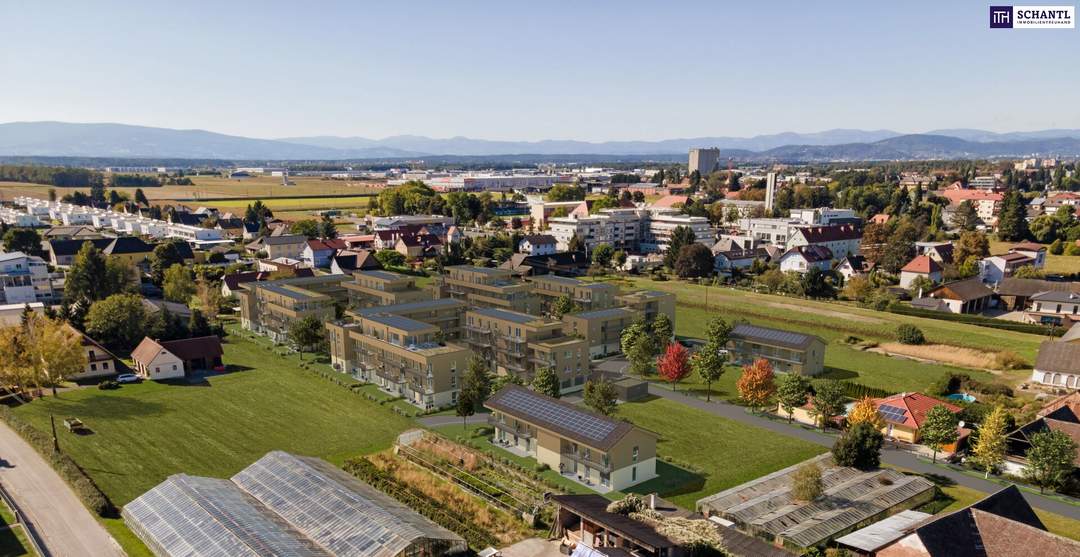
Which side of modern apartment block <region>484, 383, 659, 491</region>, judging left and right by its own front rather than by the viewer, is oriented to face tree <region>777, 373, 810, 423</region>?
back

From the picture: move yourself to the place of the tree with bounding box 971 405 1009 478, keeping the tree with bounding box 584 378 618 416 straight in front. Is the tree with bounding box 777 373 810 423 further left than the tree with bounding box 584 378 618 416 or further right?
right

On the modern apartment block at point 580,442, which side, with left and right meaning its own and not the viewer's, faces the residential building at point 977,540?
left

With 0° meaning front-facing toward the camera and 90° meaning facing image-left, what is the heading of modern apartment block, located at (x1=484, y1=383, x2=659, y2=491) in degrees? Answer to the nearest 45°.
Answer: approximately 45°

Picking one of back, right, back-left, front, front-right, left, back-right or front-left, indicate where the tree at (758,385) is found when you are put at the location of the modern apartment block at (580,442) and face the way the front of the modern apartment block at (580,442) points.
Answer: back

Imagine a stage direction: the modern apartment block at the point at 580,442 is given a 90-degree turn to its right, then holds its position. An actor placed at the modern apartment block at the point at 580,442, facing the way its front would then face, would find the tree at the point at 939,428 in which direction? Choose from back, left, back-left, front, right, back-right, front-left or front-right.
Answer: back-right

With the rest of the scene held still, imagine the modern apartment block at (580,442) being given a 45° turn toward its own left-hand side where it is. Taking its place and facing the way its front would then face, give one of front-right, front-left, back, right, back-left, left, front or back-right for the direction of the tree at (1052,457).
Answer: left

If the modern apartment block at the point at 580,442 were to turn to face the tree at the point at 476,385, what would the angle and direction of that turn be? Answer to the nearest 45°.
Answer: approximately 90° to its right
